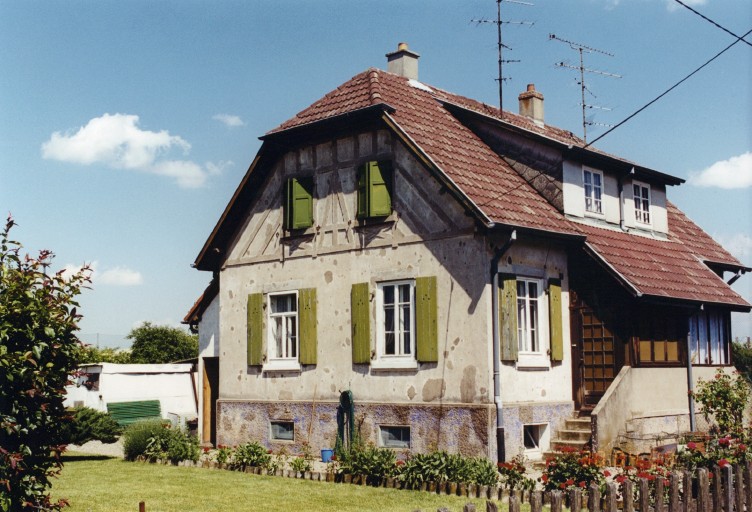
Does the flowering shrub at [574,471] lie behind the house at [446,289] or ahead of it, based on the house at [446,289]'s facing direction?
ahead

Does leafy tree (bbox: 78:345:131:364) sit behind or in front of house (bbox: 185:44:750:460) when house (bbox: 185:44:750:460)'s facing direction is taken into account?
behind

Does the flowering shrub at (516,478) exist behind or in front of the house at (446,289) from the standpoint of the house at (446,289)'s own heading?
in front

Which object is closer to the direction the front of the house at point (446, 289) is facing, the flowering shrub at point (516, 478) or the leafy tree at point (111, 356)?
the flowering shrub

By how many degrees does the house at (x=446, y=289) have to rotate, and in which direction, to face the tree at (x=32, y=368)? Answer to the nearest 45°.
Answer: approximately 45° to its right

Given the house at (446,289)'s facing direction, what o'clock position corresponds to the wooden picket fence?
The wooden picket fence is roughly at 1 o'clock from the house.

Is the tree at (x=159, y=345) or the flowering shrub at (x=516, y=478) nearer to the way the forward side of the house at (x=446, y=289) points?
the flowering shrub

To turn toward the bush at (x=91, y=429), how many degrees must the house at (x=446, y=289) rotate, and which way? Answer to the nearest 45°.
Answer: approximately 135° to its right

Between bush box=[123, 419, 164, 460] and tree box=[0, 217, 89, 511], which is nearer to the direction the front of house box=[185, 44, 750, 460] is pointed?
the tree

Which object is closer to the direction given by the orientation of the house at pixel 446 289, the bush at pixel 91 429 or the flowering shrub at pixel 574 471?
the flowering shrub
